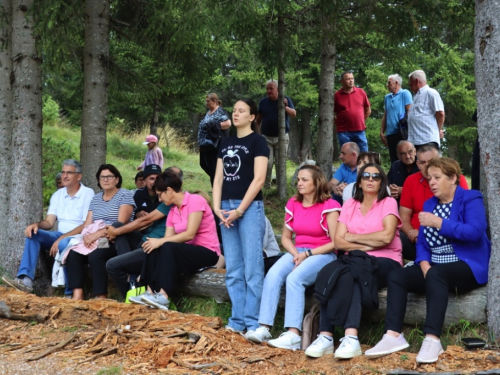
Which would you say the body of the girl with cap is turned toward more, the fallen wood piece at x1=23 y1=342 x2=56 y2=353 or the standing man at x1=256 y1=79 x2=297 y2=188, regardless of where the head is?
the fallen wood piece

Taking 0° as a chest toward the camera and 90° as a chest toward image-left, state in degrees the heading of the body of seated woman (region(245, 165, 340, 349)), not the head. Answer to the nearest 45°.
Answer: approximately 45°

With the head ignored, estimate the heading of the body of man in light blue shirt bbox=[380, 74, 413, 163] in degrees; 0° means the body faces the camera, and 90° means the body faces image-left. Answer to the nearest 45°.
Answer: approximately 45°

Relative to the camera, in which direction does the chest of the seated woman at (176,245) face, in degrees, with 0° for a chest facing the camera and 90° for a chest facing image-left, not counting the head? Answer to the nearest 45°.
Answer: approximately 90°

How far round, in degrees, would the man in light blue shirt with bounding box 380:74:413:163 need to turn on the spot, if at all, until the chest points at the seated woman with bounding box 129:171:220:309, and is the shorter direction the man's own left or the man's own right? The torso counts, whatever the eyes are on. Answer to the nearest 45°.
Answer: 0° — they already face them
